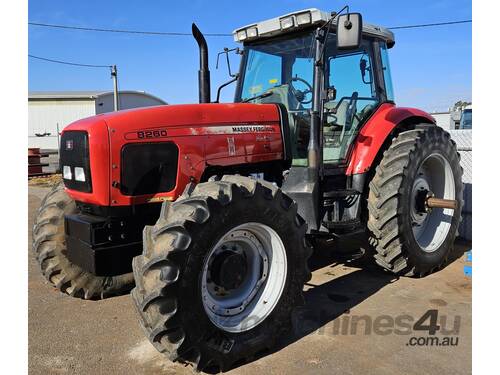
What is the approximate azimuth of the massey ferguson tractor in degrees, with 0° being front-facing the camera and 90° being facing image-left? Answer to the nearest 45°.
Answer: approximately 45°

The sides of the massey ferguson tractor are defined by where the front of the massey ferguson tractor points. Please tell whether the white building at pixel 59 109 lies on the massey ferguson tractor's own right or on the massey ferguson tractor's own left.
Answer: on the massey ferguson tractor's own right
